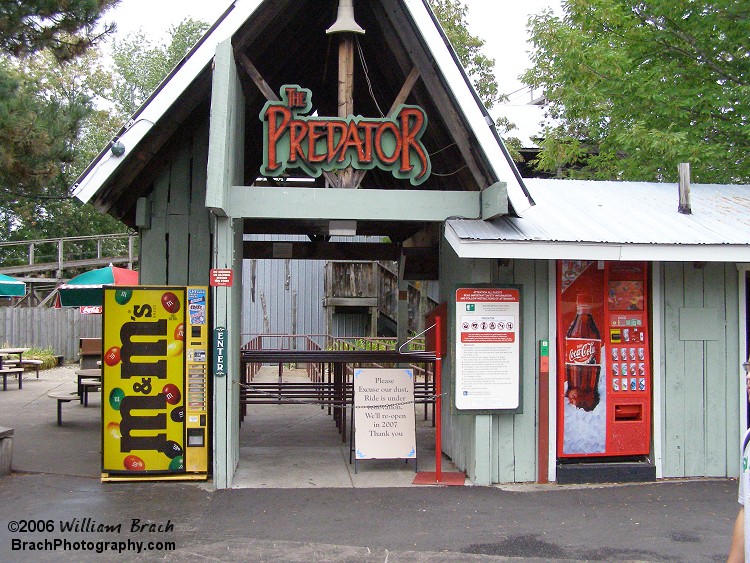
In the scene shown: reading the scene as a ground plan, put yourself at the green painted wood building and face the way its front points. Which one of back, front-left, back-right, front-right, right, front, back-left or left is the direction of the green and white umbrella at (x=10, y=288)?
back-right

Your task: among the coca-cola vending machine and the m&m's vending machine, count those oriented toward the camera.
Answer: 2

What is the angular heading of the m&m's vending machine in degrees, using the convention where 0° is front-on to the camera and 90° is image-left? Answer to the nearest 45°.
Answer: approximately 0°

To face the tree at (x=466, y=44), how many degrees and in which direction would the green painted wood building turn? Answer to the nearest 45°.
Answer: approximately 180°

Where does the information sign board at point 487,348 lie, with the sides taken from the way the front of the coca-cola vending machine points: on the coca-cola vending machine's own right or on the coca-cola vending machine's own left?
on the coca-cola vending machine's own right

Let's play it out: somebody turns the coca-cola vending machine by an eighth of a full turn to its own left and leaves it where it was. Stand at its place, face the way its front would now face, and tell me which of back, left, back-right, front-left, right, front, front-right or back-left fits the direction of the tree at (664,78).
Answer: back-left

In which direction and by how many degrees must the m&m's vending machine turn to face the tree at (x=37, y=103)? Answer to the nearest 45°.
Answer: approximately 135° to its right

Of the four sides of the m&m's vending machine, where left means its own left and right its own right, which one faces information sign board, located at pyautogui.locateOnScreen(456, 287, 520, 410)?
left
